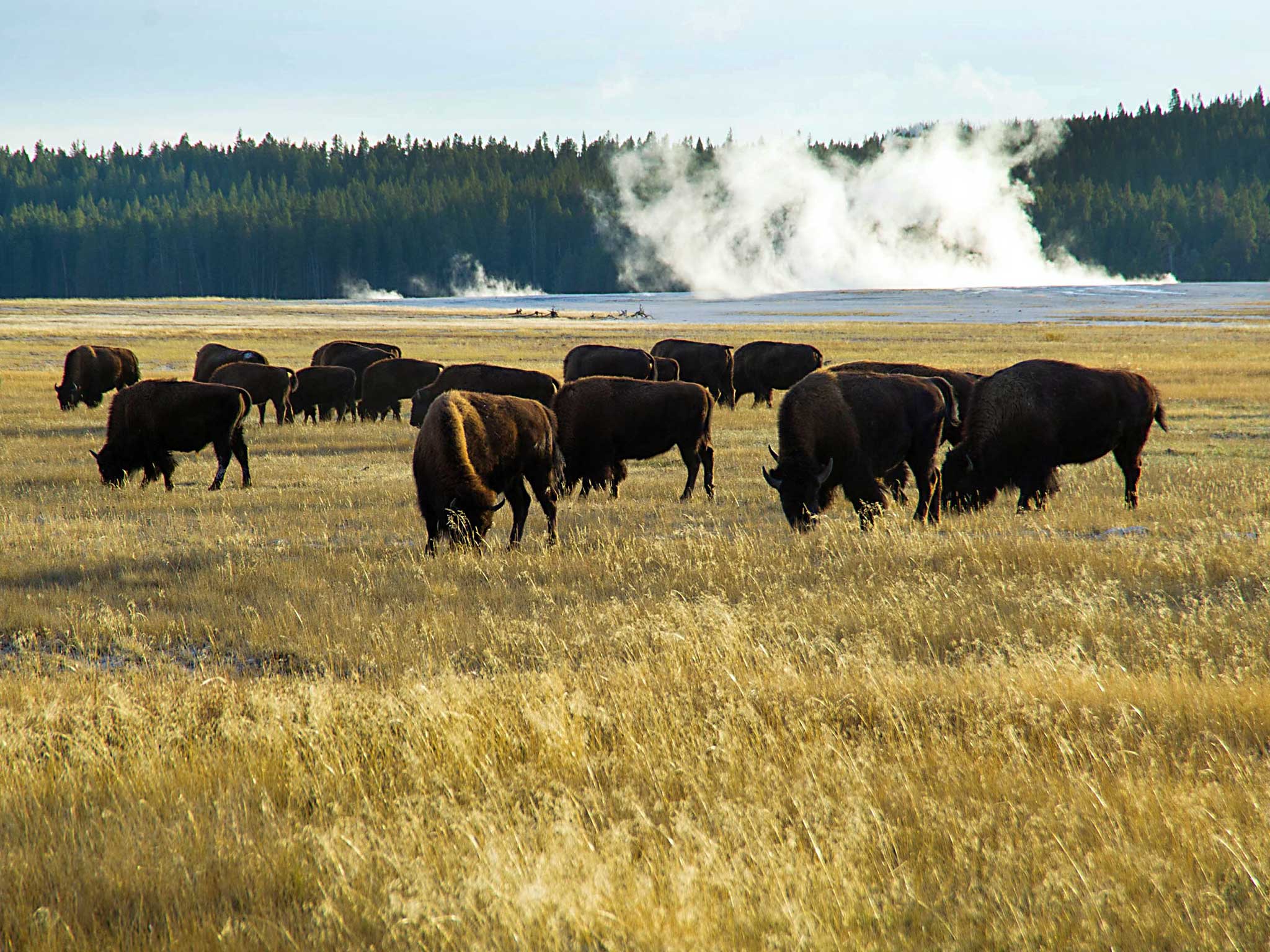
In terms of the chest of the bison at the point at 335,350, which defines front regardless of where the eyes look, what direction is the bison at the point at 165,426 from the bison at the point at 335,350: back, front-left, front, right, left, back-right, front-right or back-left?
left

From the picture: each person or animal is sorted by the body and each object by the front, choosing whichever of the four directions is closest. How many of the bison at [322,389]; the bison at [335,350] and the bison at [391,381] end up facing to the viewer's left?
3

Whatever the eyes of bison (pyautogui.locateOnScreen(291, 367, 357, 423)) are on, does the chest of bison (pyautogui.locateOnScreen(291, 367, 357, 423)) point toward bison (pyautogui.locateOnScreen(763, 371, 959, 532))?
no

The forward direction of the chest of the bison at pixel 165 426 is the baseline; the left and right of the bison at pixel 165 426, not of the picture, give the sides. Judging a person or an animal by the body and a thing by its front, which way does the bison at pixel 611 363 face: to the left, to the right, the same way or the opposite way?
the same way

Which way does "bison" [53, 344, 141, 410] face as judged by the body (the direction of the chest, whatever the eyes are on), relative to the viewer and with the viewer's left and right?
facing the viewer and to the left of the viewer

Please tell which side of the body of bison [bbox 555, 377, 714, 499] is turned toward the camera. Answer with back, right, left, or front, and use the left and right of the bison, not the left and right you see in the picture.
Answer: left

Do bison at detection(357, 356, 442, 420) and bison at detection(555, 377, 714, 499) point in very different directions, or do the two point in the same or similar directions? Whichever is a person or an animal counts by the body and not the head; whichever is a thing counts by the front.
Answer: same or similar directions

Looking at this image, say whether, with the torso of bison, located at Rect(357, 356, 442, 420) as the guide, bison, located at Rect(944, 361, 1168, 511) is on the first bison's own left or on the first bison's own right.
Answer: on the first bison's own left

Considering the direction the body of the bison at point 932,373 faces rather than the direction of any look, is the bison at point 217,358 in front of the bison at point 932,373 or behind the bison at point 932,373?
in front

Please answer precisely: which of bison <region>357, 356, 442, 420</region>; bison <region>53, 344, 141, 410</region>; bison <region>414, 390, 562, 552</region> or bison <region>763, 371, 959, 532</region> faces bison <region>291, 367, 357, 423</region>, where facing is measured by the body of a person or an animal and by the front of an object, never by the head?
bison <region>357, 356, 442, 420</region>

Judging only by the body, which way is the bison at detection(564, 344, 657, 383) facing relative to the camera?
to the viewer's left

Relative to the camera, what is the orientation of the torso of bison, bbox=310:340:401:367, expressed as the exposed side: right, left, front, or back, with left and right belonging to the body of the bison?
left

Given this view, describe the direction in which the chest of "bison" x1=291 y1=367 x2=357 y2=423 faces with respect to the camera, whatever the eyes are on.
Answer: to the viewer's left

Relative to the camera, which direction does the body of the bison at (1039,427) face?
to the viewer's left

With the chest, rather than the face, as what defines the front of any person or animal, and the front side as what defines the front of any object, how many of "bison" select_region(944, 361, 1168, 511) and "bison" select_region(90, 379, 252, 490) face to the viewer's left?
2
